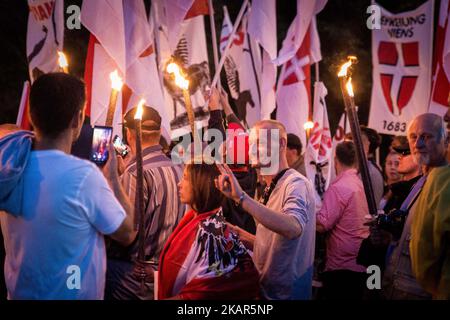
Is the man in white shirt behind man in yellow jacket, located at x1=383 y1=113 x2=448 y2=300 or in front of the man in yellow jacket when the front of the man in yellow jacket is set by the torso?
in front

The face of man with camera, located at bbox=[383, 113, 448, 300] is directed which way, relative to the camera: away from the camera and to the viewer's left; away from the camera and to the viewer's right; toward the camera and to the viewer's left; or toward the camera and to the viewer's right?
toward the camera and to the viewer's left

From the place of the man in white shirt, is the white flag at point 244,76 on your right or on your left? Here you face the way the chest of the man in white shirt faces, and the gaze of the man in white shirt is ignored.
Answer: on your right

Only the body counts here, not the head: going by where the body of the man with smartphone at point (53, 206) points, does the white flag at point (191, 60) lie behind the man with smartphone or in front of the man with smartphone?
in front

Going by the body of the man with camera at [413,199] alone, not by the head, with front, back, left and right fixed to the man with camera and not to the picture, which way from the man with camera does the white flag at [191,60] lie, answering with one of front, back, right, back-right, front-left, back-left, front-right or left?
right

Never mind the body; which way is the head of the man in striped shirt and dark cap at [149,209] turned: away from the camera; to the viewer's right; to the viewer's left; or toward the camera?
away from the camera

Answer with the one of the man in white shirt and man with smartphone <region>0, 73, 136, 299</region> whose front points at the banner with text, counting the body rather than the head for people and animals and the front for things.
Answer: the man with smartphone

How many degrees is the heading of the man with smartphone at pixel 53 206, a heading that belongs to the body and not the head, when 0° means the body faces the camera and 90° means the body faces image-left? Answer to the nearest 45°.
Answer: approximately 225°

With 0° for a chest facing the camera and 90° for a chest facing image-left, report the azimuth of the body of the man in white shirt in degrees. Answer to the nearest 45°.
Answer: approximately 90°

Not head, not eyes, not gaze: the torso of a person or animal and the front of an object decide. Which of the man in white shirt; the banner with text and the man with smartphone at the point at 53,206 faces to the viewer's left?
the man in white shirt
